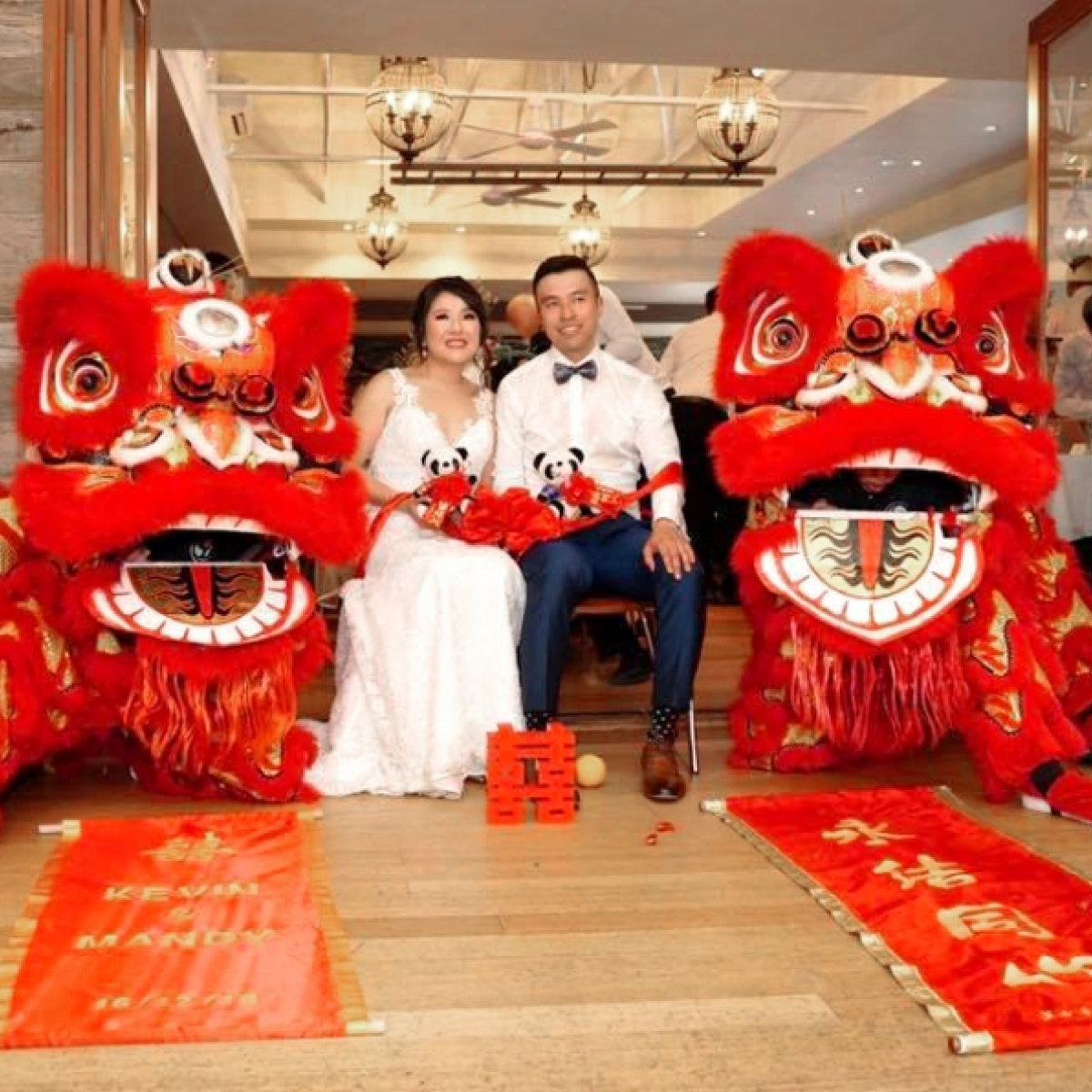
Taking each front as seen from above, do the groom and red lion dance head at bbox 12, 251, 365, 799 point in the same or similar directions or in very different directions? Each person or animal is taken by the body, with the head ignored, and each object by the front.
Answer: same or similar directions

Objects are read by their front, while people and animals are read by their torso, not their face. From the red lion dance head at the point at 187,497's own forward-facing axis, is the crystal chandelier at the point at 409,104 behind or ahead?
behind

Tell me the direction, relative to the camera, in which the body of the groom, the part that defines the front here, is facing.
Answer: toward the camera

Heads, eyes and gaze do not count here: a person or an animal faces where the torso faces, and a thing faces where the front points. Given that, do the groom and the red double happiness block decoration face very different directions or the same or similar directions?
same or similar directions

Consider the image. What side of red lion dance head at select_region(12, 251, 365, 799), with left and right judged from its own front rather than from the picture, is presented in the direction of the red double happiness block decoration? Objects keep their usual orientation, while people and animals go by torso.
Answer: left

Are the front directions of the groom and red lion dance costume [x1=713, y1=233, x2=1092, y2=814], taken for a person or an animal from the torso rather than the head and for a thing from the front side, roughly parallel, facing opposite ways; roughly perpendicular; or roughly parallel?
roughly parallel

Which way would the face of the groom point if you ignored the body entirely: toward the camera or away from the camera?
toward the camera

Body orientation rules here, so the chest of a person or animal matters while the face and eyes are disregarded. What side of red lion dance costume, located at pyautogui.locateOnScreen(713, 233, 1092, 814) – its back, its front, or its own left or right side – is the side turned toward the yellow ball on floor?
right

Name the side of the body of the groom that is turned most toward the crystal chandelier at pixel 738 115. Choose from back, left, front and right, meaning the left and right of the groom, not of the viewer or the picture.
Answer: back

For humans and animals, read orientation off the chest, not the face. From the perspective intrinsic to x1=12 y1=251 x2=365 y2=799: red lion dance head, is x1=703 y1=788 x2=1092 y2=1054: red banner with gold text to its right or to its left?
on its left

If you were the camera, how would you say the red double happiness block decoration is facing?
facing the viewer

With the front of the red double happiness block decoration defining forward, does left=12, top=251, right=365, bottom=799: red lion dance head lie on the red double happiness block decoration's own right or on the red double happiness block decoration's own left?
on the red double happiness block decoration's own right

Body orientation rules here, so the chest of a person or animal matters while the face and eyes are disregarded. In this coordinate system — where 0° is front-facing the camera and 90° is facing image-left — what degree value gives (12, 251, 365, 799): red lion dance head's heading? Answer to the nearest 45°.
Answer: approximately 0°

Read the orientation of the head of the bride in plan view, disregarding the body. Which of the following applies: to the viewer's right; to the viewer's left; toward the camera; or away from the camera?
toward the camera

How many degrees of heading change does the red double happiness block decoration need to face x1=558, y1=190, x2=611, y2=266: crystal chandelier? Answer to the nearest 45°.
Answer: approximately 180°
